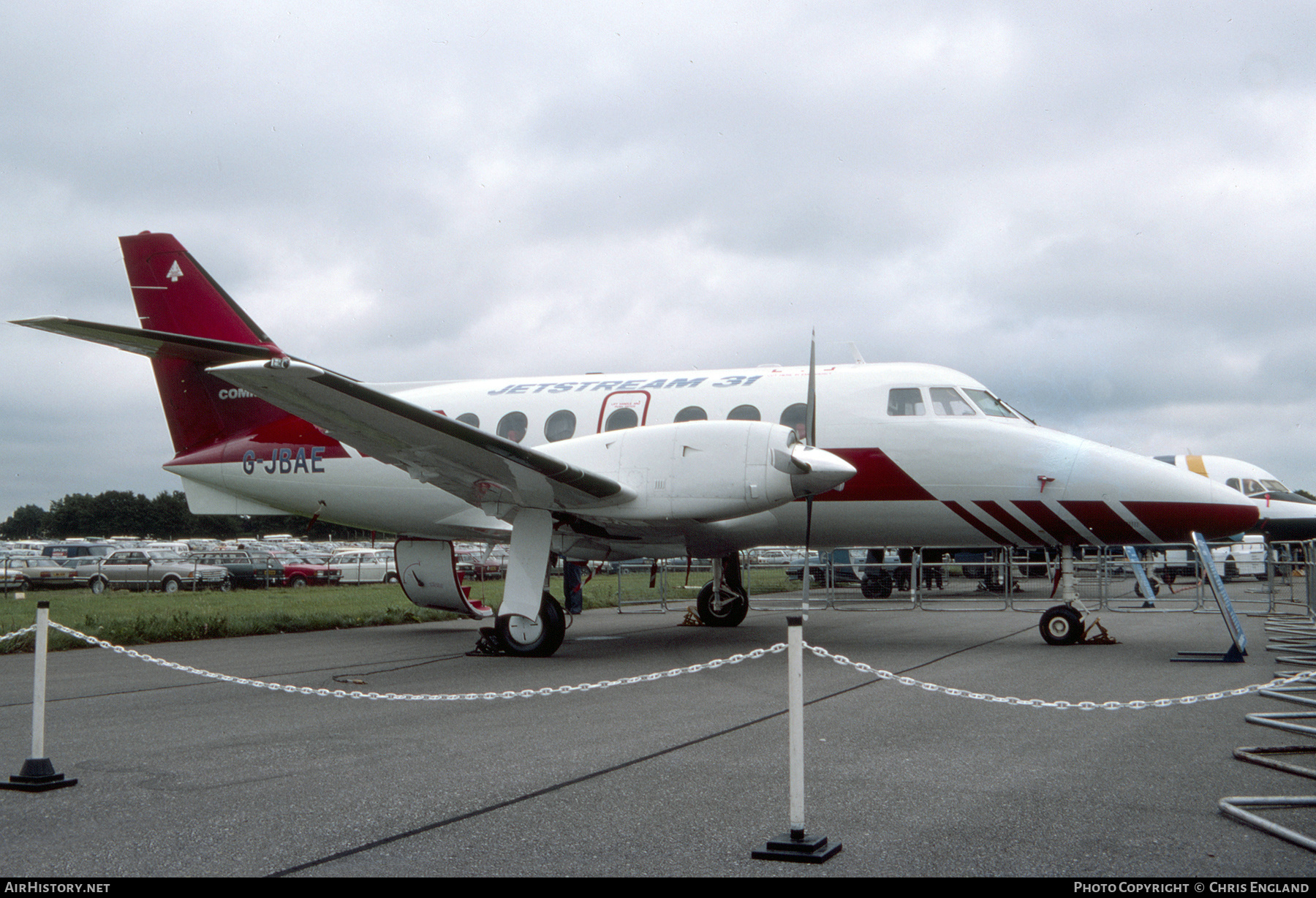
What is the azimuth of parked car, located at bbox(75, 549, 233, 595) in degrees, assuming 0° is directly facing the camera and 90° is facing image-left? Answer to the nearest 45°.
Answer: approximately 315°

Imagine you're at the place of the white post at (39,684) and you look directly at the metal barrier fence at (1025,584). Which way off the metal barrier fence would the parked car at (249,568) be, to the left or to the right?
left

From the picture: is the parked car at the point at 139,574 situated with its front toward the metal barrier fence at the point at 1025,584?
yes
